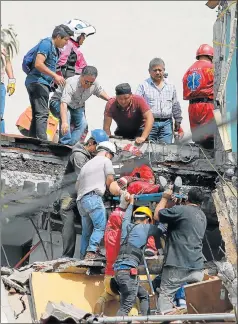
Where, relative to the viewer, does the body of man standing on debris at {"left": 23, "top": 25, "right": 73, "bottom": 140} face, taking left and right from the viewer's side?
facing to the right of the viewer

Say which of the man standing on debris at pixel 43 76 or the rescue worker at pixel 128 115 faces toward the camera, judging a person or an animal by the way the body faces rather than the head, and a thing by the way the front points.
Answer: the rescue worker

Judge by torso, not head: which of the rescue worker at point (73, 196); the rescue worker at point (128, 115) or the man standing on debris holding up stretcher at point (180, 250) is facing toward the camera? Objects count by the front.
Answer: the rescue worker at point (128, 115)

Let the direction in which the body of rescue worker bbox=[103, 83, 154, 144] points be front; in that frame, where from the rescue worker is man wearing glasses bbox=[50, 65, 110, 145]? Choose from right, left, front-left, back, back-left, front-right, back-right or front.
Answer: right

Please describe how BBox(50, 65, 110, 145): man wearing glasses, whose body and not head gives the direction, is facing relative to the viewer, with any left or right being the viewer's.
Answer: facing the viewer and to the right of the viewer

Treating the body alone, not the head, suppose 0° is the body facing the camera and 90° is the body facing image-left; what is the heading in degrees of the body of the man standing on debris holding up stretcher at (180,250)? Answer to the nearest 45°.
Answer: approximately 135°

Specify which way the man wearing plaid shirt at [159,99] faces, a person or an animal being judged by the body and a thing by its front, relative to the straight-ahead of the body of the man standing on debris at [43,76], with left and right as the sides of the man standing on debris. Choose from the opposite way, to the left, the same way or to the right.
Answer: to the right

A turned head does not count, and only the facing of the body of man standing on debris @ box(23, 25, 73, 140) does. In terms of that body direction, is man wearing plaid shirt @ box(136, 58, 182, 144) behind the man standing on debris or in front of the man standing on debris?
in front

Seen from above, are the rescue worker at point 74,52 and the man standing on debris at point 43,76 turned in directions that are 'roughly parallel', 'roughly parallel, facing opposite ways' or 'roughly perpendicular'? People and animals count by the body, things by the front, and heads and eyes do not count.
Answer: roughly parallel

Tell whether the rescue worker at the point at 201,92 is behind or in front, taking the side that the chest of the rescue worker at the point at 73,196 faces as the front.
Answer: in front

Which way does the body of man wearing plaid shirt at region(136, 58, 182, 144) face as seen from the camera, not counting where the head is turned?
toward the camera
